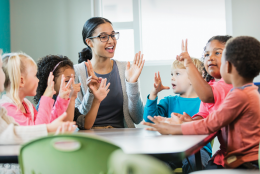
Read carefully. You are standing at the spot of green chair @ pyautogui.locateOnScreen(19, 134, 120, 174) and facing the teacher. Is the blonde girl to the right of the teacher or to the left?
left

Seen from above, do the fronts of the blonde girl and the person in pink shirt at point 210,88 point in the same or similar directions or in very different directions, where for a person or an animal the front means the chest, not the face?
very different directions

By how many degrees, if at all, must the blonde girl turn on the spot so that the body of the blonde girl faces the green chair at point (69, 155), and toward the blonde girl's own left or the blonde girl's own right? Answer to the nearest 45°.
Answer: approximately 90° to the blonde girl's own right

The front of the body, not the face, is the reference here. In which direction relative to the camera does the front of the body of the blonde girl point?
to the viewer's right

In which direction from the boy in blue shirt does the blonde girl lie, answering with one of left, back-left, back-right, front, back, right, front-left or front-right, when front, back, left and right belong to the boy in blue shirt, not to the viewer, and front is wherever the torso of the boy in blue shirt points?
front

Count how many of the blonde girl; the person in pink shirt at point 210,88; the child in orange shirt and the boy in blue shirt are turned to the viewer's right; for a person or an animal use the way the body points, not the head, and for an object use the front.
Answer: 1

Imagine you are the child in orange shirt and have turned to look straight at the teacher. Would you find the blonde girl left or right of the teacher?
left

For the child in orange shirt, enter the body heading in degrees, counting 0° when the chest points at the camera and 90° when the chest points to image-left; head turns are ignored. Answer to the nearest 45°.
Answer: approximately 135°

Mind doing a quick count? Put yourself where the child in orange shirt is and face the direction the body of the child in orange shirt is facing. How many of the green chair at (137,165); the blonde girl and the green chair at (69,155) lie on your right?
0

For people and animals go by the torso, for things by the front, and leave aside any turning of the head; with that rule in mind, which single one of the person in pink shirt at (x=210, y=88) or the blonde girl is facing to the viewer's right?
the blonde girl

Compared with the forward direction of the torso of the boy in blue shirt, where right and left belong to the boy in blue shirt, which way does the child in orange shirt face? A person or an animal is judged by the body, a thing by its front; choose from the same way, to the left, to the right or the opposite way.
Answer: to the right

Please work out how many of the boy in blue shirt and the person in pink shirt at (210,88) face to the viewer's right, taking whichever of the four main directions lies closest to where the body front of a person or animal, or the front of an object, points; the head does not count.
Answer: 0

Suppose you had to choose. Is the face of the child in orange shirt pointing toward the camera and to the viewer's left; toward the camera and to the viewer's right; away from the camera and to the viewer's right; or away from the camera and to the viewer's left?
away from the camera and to the viewer's left

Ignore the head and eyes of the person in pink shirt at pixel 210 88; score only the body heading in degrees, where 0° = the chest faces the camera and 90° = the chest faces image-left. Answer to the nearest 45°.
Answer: approximately 45°

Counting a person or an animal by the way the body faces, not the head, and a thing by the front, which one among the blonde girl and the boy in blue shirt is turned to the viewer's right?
the blonde girl

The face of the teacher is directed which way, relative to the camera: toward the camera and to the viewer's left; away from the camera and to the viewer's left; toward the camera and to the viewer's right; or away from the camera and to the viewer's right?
toward the camera and to the viewer's right

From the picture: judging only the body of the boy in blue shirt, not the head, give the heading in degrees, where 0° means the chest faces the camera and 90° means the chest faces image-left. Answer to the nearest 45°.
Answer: approximately 45°
